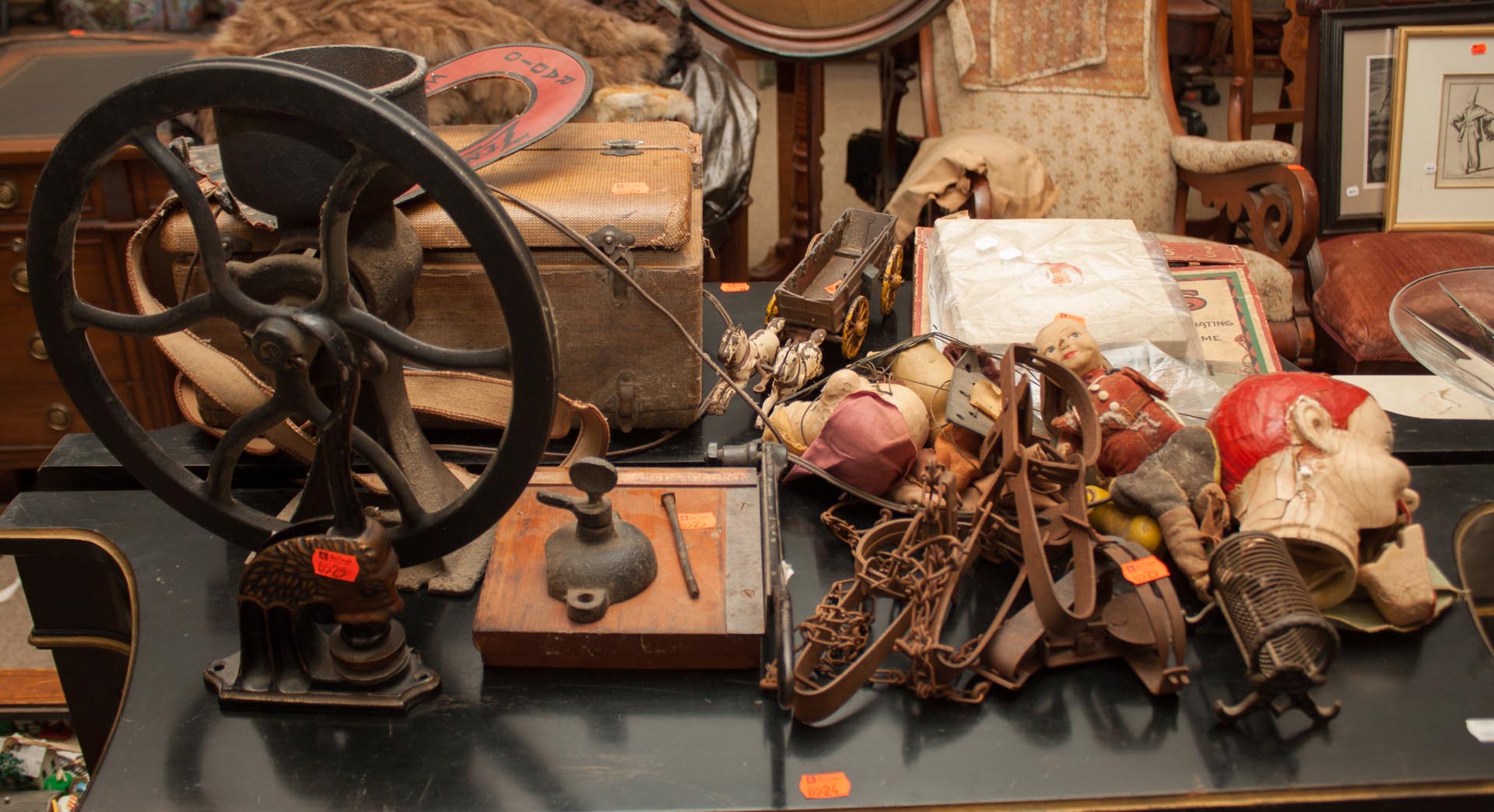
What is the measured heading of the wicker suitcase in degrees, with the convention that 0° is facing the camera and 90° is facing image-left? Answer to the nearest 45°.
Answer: approximately 0°

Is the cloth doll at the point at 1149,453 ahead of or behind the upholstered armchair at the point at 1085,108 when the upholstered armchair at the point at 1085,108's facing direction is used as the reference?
ahead

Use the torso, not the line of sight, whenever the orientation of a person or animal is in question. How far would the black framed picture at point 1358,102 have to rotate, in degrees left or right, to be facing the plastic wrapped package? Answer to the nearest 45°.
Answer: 0° — it already faces it

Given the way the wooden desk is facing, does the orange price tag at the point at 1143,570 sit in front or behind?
in front

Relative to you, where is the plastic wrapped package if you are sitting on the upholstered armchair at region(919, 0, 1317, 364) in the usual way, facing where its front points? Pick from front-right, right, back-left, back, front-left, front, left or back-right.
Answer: front-right

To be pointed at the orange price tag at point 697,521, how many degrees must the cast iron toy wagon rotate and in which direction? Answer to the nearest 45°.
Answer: approximately 45° to its left

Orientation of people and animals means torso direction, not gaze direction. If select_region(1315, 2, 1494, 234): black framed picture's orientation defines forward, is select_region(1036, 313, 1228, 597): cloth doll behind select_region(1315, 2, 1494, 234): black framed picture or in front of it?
in front

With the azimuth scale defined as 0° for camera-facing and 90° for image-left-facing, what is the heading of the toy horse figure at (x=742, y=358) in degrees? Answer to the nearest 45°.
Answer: approximately 45°

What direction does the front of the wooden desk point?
toward the camera

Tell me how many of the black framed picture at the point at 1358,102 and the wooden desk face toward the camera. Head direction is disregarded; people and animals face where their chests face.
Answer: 2

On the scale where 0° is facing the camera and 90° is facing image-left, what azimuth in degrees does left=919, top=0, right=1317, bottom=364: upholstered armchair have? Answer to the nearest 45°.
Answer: approximately 315°

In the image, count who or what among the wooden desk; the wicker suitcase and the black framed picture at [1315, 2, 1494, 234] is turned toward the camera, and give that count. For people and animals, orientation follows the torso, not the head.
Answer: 3

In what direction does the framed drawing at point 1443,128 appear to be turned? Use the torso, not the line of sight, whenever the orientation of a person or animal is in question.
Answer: toward the camera

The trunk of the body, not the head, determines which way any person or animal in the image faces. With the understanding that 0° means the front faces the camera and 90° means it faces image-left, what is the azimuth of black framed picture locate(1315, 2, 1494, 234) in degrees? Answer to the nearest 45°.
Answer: approximately 0°

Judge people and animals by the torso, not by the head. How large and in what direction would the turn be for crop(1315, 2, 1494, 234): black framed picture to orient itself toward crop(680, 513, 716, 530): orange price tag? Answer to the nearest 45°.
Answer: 0° — it already faces it

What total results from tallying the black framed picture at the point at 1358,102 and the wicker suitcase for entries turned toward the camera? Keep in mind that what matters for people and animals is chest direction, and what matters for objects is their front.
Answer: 2
